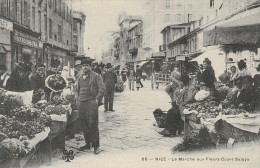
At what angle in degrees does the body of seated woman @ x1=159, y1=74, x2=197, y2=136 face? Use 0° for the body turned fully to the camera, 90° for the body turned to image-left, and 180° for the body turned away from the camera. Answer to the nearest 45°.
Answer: approximately 90°

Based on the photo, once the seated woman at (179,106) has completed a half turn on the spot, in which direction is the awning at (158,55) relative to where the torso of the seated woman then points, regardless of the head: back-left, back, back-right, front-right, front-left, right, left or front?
left

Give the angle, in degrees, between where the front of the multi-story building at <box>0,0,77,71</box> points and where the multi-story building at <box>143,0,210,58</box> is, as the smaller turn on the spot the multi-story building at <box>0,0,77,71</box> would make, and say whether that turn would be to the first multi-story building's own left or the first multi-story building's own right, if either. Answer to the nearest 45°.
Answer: approximately 45° to the first multi-story building's own left

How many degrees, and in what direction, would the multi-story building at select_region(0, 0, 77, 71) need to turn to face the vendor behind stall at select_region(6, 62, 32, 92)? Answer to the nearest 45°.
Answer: approximately 45° to its right

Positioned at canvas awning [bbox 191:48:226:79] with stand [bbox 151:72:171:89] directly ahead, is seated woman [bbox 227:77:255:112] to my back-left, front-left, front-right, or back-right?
back-left

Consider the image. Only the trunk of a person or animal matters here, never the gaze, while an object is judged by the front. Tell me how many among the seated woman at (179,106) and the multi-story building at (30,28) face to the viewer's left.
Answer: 1

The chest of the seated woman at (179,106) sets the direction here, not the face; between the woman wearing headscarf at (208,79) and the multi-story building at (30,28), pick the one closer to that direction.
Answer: the multi-story building

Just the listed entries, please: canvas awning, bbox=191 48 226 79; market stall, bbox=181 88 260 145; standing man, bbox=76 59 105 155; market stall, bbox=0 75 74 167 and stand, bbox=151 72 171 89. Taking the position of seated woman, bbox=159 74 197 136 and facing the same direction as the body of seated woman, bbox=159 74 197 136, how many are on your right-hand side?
2

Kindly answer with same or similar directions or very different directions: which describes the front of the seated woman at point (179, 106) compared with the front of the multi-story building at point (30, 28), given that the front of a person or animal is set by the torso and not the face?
very different directions

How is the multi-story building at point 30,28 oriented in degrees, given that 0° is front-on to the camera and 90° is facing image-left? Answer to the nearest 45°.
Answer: approximately 315°
